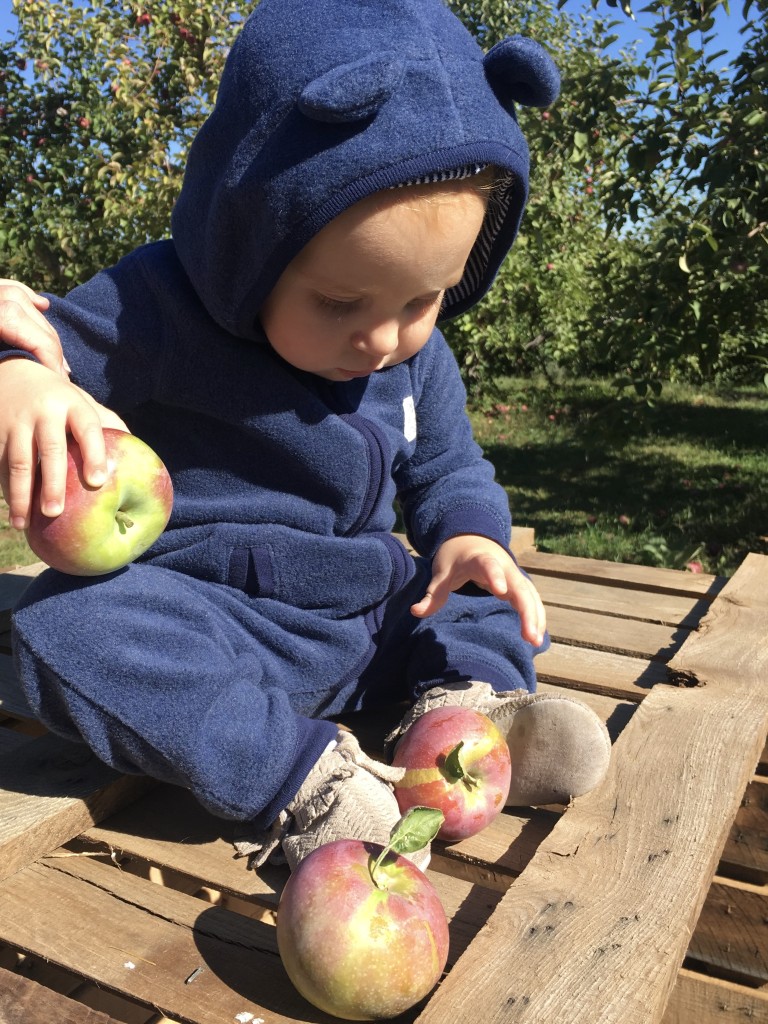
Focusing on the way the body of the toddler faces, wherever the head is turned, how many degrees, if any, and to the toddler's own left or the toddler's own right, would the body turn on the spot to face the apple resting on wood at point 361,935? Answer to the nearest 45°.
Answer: approximately 45° to the toddler's own right

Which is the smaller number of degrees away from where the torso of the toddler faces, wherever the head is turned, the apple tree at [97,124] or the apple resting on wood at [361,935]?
the apple resting on wood

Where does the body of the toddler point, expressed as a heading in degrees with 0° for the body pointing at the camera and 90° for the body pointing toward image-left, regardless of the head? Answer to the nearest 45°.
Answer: approximately 315°

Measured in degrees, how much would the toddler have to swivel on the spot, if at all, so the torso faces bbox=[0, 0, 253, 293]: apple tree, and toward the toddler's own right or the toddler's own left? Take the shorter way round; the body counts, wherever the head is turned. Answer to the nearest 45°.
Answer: approximately 135° to the toddler's own left
